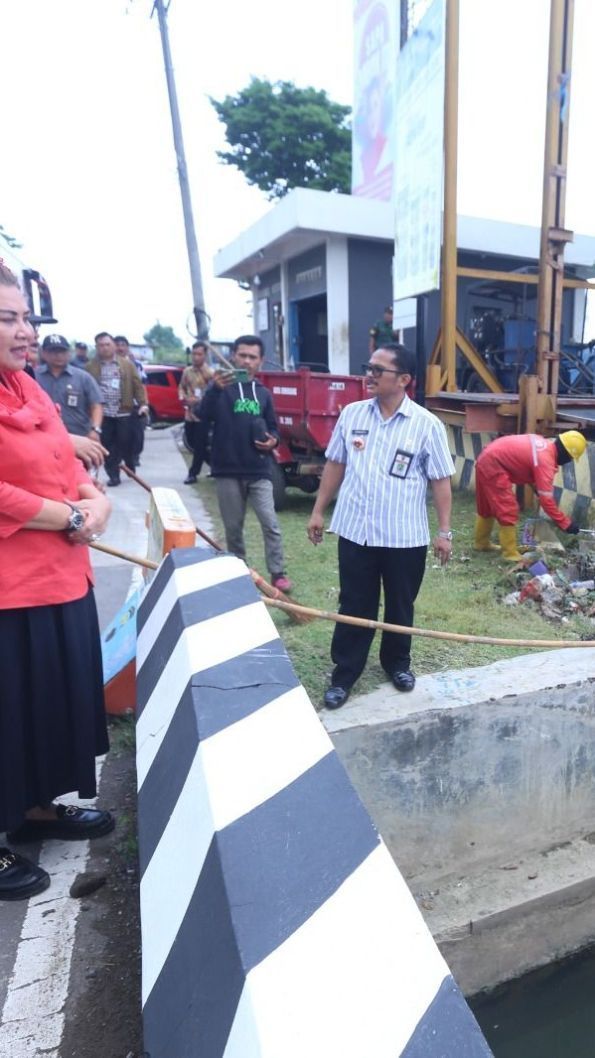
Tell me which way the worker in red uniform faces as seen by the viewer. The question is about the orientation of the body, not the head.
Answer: to the viewer's right

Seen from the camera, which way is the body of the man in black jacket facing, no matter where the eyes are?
toward the camera

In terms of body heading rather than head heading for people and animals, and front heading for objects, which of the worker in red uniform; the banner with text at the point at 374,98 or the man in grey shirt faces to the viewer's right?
the worker in red uniform

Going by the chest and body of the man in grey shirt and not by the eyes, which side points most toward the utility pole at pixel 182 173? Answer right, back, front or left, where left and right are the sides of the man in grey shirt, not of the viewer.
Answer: back

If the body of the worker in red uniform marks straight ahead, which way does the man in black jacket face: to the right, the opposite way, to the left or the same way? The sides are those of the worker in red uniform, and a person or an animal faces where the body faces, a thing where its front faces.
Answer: to the right

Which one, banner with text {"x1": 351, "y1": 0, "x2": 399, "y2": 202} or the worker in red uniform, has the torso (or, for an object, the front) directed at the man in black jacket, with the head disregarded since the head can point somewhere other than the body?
the banner with text

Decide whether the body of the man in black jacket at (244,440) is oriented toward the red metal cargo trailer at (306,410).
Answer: no

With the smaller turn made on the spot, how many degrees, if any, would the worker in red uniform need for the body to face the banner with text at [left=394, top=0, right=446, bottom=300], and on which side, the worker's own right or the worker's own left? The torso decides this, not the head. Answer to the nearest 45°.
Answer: approximately 90° to the worker's own left

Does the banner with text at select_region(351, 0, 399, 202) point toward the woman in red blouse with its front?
yes

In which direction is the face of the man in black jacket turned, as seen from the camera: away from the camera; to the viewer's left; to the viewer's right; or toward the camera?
toward the camera

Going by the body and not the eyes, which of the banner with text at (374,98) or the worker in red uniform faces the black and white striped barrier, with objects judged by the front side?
the banner with text

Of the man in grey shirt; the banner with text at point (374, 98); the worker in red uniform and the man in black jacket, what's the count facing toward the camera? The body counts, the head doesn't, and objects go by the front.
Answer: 3

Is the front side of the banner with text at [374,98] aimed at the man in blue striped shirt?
yes

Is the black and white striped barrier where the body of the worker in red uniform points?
no

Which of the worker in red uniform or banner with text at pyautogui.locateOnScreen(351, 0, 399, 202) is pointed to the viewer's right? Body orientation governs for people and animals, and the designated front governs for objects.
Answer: the worker in red uniform

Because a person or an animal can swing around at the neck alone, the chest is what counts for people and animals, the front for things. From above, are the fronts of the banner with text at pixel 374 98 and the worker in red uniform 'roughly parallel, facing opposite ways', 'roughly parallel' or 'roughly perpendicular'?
roughly perpendicular

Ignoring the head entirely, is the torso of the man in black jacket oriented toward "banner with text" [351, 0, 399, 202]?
no

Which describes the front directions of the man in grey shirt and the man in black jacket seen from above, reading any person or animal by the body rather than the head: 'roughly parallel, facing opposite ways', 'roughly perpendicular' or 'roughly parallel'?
roughly parallel

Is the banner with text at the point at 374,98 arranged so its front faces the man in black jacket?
yes
